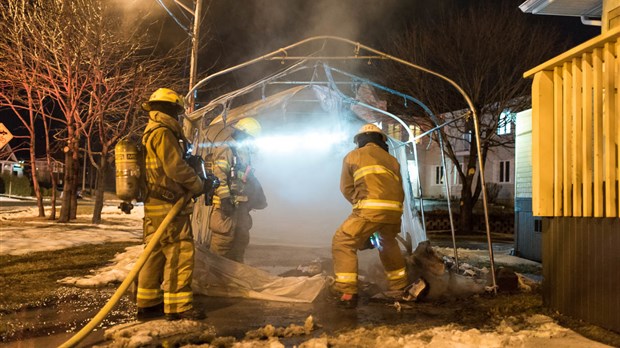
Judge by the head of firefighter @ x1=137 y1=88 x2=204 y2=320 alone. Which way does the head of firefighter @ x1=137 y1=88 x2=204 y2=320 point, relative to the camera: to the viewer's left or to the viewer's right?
to the viewer's right

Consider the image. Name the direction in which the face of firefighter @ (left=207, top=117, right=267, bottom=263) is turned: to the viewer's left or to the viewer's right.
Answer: to the viewer's right

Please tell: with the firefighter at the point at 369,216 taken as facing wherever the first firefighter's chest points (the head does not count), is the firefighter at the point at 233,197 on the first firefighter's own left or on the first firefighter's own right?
on the first firefighter's own left

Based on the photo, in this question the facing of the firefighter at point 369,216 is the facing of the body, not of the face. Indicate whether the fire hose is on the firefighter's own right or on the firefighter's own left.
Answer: on the firefighter's own left

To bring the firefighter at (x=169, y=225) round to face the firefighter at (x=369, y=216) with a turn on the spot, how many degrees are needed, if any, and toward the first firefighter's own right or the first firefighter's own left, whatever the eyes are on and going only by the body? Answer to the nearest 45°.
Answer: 0° — they already face them

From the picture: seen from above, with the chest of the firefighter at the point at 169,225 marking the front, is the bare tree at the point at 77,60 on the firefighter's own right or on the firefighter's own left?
on the firefighter's own left

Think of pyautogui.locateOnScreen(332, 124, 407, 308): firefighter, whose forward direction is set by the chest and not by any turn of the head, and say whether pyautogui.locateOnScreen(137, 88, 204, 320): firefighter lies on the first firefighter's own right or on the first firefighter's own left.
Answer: on the first firefighter's own left

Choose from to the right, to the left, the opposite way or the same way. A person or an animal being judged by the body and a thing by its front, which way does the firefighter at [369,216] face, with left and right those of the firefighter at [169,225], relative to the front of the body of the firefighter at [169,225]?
to the left

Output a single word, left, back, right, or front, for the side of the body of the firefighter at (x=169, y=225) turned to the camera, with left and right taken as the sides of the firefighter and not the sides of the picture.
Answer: right

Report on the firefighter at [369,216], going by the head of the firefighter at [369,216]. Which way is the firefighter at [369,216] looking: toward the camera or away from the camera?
away from the camera

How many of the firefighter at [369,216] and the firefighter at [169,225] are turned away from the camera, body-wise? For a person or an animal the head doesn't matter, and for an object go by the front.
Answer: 1

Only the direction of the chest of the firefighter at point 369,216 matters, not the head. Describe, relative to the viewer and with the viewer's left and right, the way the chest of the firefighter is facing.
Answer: facing away from the viewer

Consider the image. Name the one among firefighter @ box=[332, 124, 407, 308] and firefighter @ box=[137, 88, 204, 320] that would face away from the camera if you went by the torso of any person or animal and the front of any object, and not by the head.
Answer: firefighter @ box=[332, 124, 407, 308]

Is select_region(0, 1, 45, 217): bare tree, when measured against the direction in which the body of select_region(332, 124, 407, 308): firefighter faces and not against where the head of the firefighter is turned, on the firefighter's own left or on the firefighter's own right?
on the firefighter's own left

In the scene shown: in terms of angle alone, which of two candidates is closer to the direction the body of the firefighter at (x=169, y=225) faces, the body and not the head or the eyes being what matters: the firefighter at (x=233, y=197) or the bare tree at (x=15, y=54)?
the firefighter
